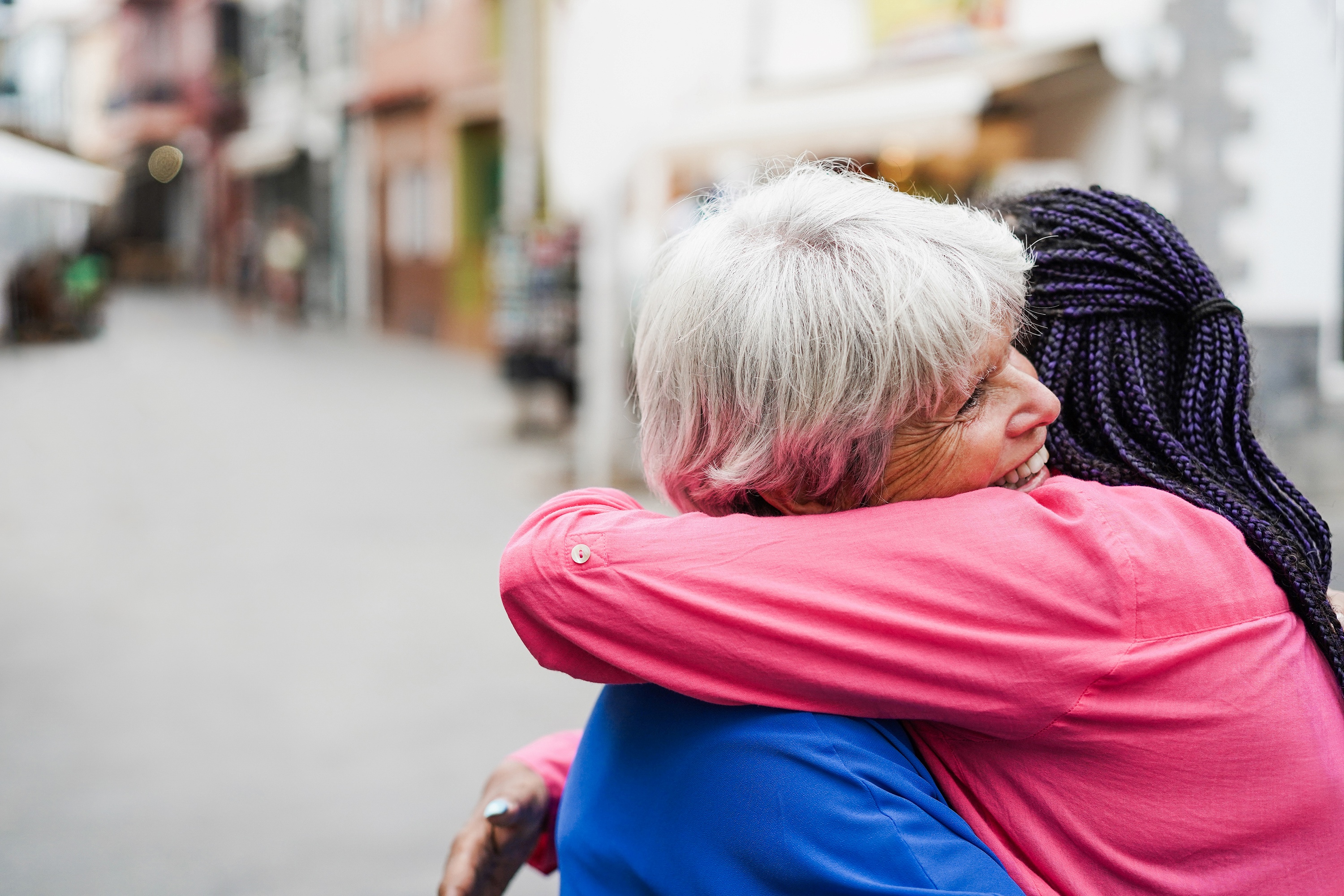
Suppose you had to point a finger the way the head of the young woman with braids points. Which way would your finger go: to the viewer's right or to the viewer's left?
to the viewer's left

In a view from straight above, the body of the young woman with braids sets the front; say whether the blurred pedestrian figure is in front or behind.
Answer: in front
